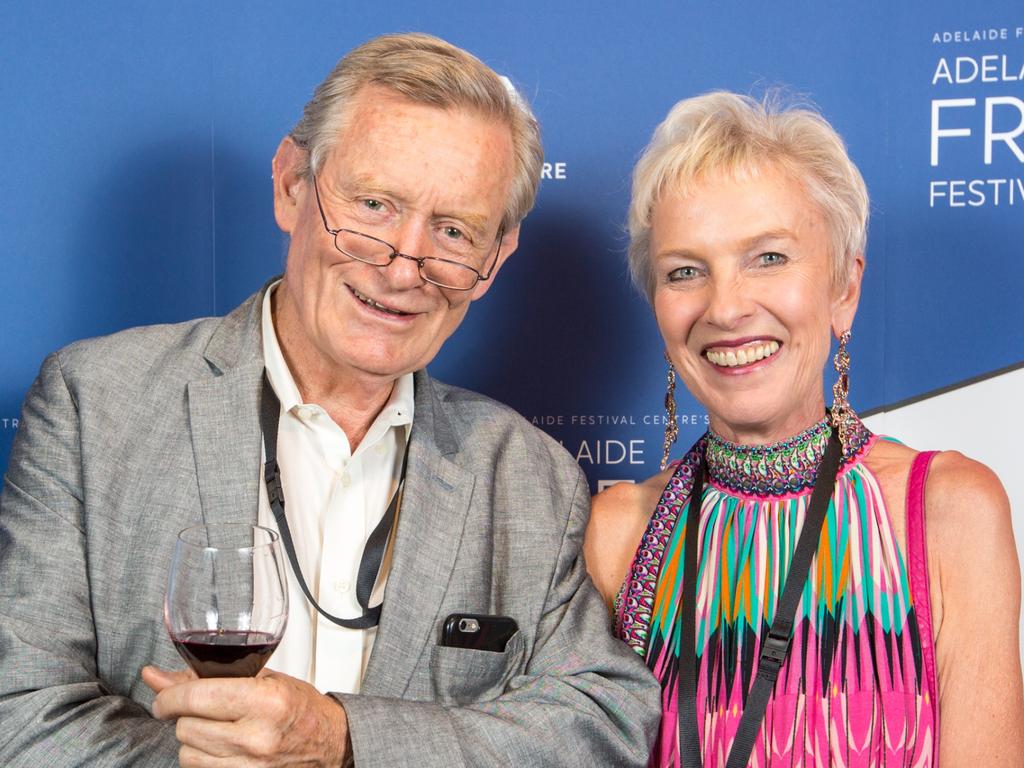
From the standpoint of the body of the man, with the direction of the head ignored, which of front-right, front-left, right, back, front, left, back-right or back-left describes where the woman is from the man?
left

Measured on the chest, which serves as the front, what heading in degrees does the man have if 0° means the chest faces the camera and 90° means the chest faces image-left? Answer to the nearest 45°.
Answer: approximately 0°

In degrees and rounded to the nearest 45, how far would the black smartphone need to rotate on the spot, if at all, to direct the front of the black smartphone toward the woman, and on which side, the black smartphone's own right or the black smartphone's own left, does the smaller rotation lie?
approximately 90° to the black smartphone's own right

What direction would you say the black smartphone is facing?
away from the camera
